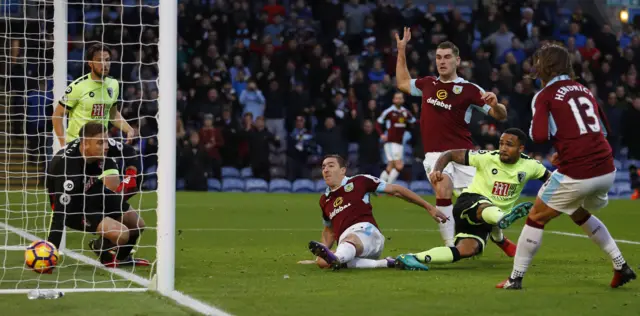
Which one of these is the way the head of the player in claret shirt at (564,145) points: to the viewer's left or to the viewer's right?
to the viewer's left

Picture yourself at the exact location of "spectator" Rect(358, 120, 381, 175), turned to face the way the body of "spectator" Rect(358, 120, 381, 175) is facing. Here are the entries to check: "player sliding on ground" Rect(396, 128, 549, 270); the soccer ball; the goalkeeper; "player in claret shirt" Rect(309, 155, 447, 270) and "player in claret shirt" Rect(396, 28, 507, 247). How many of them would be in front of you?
5

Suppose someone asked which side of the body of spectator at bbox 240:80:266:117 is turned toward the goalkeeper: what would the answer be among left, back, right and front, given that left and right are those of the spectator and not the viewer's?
front

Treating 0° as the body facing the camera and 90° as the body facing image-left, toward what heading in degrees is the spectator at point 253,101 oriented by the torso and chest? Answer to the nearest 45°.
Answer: approximately 0°

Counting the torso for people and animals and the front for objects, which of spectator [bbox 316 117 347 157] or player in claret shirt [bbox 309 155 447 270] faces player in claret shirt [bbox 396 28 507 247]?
the spectator

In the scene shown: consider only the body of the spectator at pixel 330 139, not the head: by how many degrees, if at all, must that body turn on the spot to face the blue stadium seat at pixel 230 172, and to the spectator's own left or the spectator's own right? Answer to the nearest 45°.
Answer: approximately 90° to the spectator's own right

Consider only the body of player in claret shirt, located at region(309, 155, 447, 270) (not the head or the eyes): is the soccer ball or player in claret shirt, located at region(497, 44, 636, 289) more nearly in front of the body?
the soccer ball

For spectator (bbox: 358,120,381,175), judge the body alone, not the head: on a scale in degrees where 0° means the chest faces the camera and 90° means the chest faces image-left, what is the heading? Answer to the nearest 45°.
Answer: approximately 0°
